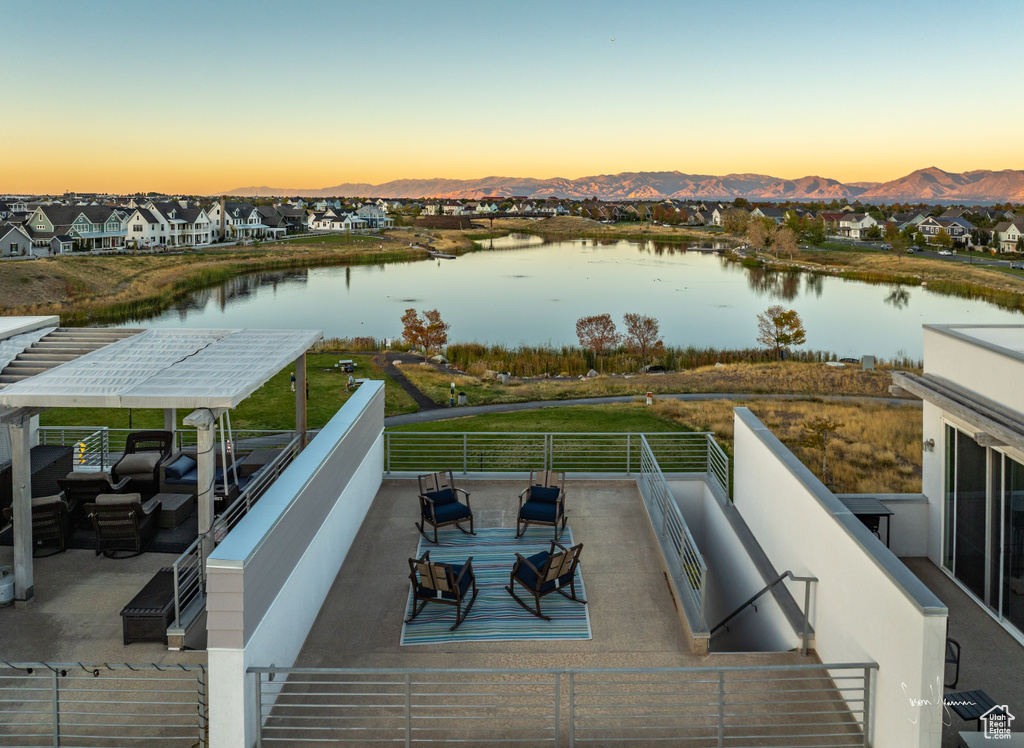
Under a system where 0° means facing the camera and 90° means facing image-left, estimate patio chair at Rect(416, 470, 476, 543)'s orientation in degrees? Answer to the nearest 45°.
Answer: approximately 315°

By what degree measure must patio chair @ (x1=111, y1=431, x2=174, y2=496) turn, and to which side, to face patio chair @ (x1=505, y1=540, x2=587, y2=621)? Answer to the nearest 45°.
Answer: approximately 90° to its left

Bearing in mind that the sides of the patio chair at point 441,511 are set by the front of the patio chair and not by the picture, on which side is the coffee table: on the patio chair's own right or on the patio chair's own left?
on the patio chair's own right

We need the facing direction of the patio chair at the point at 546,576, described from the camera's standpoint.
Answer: facing away from the viewer and to the left of the viewer

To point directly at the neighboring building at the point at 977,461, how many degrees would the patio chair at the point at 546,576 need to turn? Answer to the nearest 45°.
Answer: approximately 135° to its right

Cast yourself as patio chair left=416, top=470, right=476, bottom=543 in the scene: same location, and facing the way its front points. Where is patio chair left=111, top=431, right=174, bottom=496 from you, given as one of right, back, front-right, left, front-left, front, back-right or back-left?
back-right

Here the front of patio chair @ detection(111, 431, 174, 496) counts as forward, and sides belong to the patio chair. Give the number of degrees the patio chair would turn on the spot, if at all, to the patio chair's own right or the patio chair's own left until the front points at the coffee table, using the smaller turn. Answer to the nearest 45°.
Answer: approximately 45° to the patio chair's own left
